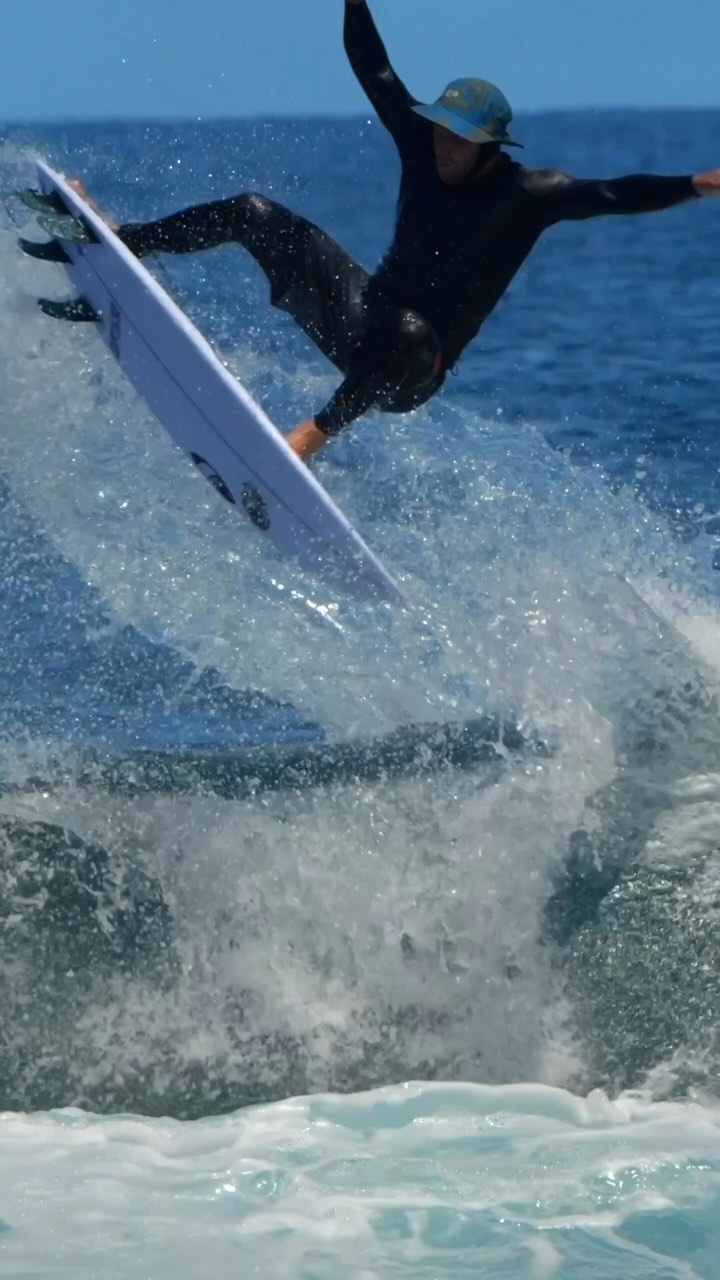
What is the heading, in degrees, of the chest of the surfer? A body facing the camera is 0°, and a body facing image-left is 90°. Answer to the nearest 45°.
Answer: approximately 45°
